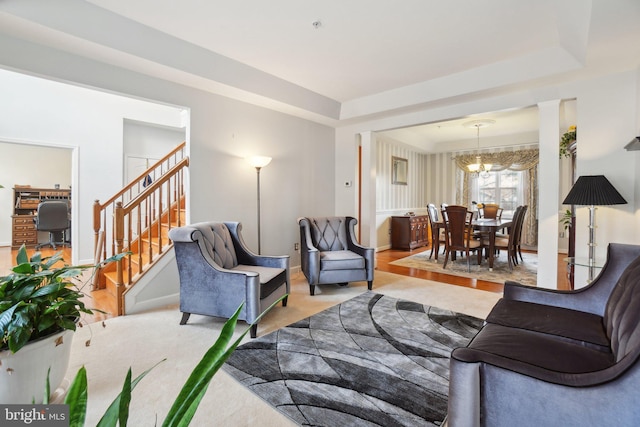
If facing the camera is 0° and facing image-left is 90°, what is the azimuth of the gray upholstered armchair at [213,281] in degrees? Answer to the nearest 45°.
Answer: approximately 315°

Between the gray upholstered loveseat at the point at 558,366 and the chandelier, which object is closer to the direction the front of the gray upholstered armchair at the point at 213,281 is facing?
the gray upholstered loveseat

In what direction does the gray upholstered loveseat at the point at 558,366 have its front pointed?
to the viewer's left

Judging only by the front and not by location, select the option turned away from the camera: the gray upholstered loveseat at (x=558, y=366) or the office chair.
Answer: the office chair

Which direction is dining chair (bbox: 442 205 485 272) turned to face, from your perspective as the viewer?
facing away from the viewer and to the right of the viewer

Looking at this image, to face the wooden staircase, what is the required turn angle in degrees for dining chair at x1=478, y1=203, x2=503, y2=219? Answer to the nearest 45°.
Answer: approximately 45° to its right

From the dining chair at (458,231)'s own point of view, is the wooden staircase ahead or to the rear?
to the rear

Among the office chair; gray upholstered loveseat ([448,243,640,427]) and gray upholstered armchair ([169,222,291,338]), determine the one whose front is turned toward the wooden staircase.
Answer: gray upholstered loveseat ([448,243,640,427])

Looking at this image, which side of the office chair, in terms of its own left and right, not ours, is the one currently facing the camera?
back

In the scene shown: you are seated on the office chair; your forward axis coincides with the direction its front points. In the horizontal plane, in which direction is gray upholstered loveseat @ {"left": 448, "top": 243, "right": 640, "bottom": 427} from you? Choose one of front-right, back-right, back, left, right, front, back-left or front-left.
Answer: back

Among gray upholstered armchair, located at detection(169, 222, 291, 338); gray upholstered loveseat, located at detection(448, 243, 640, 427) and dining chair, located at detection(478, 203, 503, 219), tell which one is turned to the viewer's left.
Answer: gray upholstered loveseat, located at detection(448, 243, 640, 427)

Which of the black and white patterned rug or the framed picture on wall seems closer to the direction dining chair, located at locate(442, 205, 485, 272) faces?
the framed picture on wall
